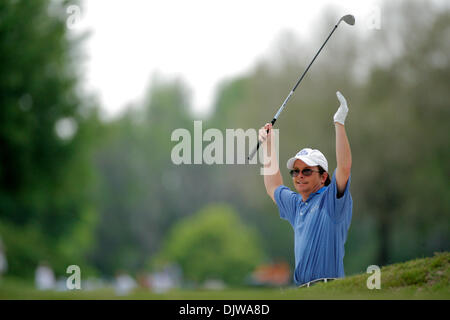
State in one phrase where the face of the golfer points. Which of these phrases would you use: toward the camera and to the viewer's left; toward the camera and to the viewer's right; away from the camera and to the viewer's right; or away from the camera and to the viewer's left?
toward the camera and to the viewer's left

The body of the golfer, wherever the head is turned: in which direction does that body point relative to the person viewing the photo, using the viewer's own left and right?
facing the viewer and to the left of the viewer
